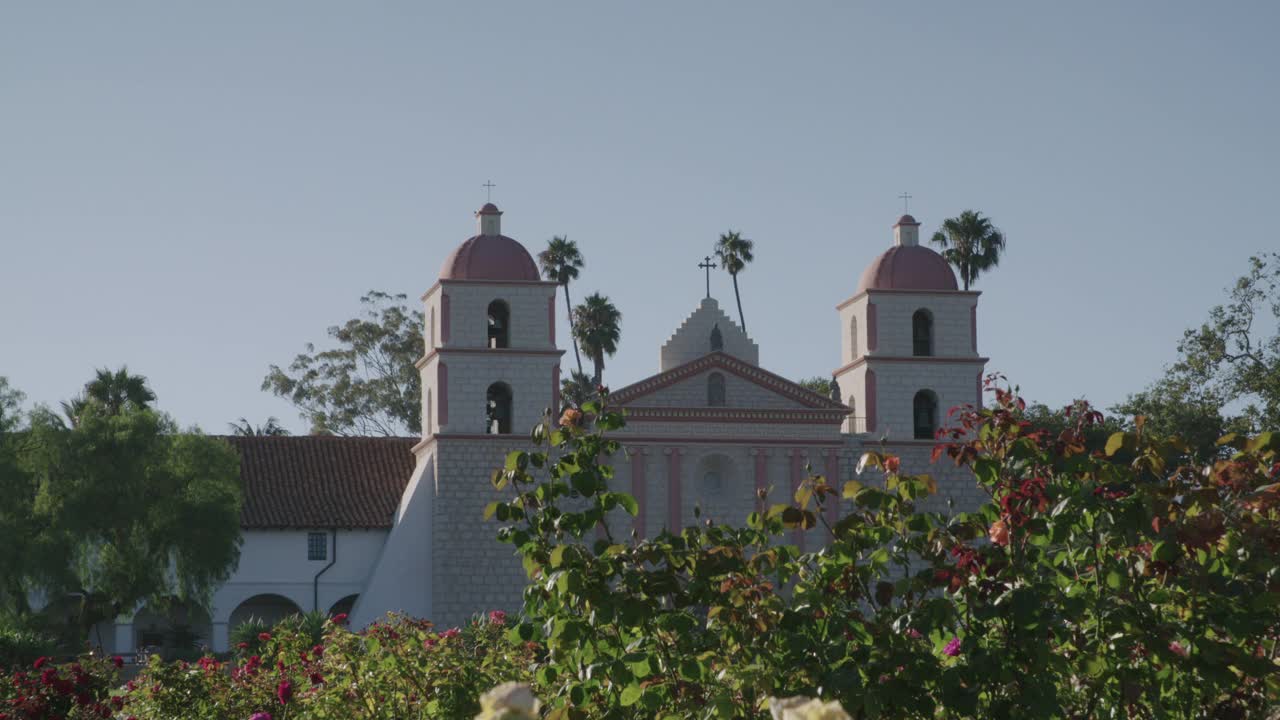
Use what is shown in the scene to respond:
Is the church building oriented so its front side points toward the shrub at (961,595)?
yes

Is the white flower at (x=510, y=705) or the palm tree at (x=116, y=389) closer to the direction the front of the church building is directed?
the white flower

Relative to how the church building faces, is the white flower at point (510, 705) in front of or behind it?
in front

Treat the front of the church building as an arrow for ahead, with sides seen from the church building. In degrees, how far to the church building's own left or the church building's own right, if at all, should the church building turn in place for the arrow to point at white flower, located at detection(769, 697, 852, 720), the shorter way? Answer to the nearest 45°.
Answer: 0° — it already faces it

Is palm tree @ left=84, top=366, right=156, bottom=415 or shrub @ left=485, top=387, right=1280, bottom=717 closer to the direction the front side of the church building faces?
the shrub

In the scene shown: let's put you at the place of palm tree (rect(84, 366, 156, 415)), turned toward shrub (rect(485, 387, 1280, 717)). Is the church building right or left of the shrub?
left

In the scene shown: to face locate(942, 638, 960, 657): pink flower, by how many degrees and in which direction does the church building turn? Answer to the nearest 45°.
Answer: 0° — it already faces it

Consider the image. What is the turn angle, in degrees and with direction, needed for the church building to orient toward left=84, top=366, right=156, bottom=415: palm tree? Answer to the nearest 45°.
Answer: approximately 135° to its right

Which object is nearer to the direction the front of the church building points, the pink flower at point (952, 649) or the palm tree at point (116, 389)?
the pink flower

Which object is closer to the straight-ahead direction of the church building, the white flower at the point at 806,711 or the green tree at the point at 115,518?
the white flower

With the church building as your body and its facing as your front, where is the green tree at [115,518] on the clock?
The green tree is roughly at 2 o'clock from the church building.

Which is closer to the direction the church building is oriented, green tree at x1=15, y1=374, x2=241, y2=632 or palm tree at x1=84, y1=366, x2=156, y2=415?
the green tree

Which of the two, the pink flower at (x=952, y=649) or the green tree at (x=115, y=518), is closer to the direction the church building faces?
the pink flower

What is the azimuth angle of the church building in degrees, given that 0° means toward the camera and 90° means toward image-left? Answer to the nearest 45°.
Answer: approximately 0°
